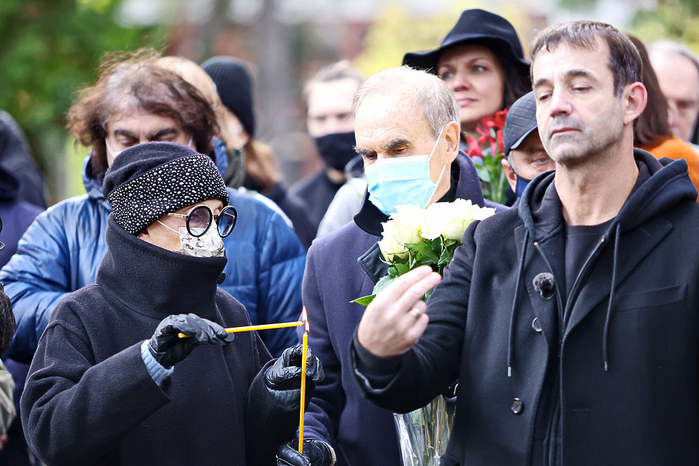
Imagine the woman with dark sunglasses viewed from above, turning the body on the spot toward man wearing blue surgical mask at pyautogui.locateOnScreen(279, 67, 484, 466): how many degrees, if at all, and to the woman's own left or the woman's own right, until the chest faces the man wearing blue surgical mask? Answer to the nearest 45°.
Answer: approximately 90° to the woman's own left

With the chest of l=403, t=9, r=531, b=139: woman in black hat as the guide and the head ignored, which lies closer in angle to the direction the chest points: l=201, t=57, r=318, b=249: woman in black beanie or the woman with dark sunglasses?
the woman with dark sunglasses

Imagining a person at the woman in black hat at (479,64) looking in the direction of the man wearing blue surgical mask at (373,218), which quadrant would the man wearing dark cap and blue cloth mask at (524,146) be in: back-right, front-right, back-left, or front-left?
front-left

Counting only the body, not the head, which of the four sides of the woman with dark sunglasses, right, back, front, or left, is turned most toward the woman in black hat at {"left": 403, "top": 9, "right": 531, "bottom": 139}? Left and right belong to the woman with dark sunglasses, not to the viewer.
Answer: left

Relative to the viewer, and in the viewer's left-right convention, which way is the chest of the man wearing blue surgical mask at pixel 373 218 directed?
facing the viewer and to the left of the viewer

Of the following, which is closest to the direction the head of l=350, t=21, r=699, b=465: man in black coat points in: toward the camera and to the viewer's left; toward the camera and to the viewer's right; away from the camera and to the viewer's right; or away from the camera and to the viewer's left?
toward the camera and to the viewer's left

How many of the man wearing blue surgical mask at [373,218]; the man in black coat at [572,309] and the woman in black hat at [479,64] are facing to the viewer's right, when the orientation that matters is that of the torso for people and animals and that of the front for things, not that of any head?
0

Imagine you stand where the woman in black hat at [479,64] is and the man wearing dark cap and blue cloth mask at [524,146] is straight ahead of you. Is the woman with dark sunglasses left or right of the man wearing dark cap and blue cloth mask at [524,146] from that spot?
right

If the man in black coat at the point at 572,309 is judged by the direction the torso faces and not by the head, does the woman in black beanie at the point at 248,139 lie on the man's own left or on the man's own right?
on the man's own right

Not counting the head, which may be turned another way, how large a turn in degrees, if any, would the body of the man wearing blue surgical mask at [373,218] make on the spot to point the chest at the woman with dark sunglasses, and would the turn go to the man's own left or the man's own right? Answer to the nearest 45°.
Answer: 0° — they already face them
